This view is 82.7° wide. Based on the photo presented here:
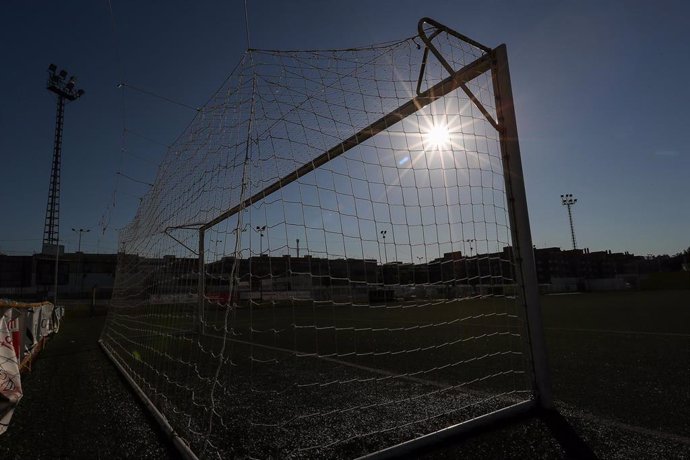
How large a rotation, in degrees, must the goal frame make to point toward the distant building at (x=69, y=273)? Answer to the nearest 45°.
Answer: approximately 90° to its left

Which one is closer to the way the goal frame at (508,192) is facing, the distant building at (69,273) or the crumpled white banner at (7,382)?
the distant building

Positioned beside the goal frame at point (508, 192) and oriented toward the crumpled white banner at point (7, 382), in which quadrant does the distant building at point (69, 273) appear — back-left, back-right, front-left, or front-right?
front-right

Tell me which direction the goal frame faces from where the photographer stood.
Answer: facing away from the viewer and to the right of the viewer

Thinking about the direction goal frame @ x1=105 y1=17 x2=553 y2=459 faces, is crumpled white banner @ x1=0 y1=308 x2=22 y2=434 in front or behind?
behind
